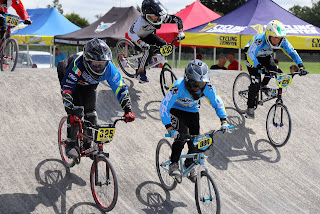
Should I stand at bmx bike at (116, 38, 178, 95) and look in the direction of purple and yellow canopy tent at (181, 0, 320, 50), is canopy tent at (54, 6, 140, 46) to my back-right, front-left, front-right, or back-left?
front-left

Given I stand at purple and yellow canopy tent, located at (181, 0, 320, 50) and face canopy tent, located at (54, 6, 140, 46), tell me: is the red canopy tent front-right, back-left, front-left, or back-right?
front-right

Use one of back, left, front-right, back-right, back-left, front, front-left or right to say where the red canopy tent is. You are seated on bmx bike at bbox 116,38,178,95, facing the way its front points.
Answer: back-left

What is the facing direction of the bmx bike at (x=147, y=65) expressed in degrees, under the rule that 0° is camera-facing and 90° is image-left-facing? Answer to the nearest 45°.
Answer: approximately 315°

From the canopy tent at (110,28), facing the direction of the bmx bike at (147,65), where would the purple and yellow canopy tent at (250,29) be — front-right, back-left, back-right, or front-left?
front-left

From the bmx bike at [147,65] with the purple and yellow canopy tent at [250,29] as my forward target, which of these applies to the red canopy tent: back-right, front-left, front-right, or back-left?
front-left

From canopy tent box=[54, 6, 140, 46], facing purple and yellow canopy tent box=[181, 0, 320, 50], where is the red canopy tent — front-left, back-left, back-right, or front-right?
front-left

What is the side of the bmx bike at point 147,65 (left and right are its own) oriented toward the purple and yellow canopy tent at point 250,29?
left

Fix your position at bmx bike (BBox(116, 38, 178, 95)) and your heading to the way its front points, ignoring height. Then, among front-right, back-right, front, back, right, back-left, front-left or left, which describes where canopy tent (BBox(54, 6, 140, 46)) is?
back-left
